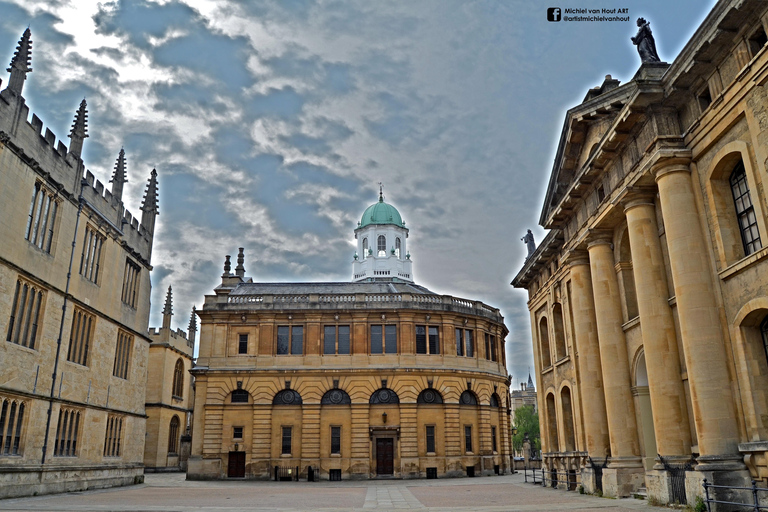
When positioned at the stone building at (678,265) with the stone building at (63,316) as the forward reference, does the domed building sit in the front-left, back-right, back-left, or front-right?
front-right

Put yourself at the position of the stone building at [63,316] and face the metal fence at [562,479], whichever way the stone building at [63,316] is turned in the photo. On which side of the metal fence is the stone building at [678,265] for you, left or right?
right

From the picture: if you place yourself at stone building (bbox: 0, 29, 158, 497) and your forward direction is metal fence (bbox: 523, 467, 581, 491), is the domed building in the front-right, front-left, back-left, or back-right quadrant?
front-left

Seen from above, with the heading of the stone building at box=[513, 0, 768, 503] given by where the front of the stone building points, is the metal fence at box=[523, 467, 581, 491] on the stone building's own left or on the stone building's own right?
on the stone building's own right

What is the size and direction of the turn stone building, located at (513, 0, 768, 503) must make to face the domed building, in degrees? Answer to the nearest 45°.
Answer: approximately 90° to its right

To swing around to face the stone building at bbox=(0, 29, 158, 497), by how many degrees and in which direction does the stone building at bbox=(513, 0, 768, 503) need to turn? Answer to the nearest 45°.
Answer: approximately 45° to its right

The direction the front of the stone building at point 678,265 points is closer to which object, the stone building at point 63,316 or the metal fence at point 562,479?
the stone building

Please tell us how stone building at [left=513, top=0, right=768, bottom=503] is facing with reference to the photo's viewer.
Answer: facing the viewer and to the left of the viewer

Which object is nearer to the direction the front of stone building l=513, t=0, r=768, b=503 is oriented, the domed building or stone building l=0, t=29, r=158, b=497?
the stone building
